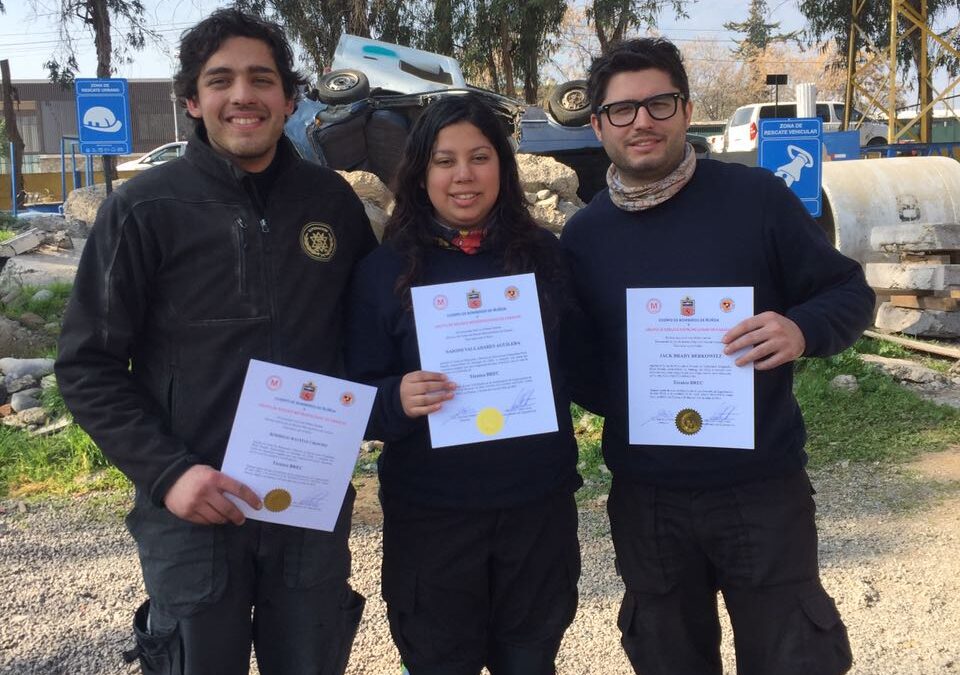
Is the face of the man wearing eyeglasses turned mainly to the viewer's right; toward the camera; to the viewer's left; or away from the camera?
toward the camera

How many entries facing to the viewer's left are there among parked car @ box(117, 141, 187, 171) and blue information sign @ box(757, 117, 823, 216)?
1

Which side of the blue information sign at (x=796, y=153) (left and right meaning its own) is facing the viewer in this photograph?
front

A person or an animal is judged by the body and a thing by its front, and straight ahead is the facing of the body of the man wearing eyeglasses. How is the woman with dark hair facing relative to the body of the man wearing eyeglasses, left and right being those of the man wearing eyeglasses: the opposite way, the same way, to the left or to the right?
the same way

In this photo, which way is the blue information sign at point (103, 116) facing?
toward the camera

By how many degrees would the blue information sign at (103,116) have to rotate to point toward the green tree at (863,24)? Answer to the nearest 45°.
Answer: approximately 135° to its left

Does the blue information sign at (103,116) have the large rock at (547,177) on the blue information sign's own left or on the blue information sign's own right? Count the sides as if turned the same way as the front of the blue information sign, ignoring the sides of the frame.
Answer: on the blue information sign's own left

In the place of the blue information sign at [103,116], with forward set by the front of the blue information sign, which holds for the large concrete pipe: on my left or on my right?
on my left

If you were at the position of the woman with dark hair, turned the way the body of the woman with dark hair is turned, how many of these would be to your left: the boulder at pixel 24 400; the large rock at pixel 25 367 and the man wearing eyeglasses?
1

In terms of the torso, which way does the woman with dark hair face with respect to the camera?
toward the camera

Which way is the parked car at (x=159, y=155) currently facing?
to the viewer's left

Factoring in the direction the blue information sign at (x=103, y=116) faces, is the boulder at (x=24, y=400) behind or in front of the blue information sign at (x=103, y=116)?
in front

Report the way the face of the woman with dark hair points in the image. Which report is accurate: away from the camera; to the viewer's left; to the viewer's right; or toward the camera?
toward the camera

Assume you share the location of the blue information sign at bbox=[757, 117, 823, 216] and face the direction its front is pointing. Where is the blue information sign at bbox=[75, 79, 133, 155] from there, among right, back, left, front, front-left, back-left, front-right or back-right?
right

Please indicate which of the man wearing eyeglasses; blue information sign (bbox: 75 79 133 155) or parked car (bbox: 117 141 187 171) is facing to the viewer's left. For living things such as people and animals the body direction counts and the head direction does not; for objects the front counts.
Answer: the parked car

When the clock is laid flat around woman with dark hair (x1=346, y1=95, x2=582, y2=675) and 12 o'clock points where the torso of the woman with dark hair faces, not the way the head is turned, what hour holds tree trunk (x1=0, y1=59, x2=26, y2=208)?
The tree trunk is roughly at 5 o'clock from the woman with dark hair.

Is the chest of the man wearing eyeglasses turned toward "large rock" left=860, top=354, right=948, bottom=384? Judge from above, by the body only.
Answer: no

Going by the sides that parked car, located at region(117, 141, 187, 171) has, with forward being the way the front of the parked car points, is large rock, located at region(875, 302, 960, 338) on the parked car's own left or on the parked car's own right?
on the parked car's own left

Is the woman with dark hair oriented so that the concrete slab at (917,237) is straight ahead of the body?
no
